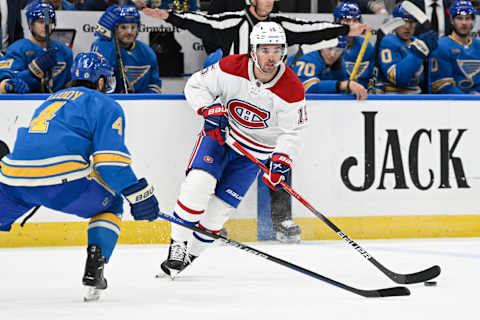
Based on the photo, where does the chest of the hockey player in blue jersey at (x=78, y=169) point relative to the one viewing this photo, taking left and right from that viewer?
facing away from the viewer and to the right of the viewer

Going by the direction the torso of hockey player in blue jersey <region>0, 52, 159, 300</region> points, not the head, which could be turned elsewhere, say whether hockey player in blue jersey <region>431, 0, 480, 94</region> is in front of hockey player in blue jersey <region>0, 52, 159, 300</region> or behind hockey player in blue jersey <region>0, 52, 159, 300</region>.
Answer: in front

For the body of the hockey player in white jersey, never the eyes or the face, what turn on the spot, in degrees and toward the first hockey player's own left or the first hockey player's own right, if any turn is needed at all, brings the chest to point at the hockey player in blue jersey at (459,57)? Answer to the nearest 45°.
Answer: approximately 135° to the first hockey player's own left

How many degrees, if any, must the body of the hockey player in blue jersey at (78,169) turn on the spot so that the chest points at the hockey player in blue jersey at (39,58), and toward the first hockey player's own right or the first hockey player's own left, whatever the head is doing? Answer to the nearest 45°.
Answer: approximately 45° to the first hockey player's own left

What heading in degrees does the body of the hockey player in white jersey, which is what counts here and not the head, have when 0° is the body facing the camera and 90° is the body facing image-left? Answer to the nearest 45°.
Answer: approximately 0°

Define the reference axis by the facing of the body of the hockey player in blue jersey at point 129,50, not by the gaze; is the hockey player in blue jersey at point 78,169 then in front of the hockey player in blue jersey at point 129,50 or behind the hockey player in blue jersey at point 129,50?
in front

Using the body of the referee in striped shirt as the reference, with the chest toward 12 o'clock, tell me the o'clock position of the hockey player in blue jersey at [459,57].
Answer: The hockey player in blue jersey is roughly at 8 o'clock from the referee in striped shirt.

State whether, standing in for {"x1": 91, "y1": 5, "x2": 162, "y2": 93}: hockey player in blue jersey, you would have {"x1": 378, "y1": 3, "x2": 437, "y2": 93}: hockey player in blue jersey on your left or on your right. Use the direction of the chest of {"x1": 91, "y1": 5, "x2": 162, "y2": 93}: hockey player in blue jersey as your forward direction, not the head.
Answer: on your left

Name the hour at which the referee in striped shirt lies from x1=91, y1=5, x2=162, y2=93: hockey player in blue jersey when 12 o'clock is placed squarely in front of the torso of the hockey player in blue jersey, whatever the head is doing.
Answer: The referee in striped shirt is roughly at 10 o'clock from the hockey player in blue jersey.

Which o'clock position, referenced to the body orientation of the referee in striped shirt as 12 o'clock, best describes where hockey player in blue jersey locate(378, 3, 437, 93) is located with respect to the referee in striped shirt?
The hockey player in blue jersey is roughly at 8 o'clock from the referee in striped shirt.

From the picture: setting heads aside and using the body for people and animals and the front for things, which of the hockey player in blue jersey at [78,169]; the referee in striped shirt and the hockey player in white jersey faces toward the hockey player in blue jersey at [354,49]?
the hockey player in blue jersey at [78,169]

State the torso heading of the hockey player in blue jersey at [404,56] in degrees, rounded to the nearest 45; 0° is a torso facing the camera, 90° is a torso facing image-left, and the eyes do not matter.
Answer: approximately 315°

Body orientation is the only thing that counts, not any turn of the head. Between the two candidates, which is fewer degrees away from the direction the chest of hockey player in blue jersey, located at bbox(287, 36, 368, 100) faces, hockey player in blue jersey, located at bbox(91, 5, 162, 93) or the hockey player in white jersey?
the hockey player in white jersey
